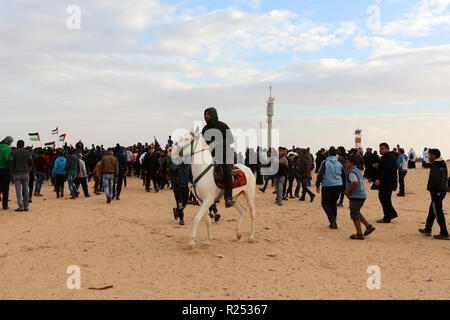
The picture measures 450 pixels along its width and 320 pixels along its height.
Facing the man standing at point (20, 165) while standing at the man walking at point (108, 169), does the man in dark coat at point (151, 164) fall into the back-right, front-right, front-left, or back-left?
back-right

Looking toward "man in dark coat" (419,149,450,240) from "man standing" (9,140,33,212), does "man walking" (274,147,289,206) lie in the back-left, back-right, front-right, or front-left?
front-left

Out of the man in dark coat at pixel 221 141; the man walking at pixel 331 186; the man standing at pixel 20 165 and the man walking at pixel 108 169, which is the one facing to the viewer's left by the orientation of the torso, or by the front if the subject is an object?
the man in dark coat

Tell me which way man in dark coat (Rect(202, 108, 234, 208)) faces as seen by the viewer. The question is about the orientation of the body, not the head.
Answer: to the viewer's left

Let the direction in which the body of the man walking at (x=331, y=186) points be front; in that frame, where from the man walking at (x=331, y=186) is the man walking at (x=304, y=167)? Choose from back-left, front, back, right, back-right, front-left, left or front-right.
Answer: front

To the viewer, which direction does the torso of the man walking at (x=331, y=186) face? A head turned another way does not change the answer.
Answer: away from the camera
